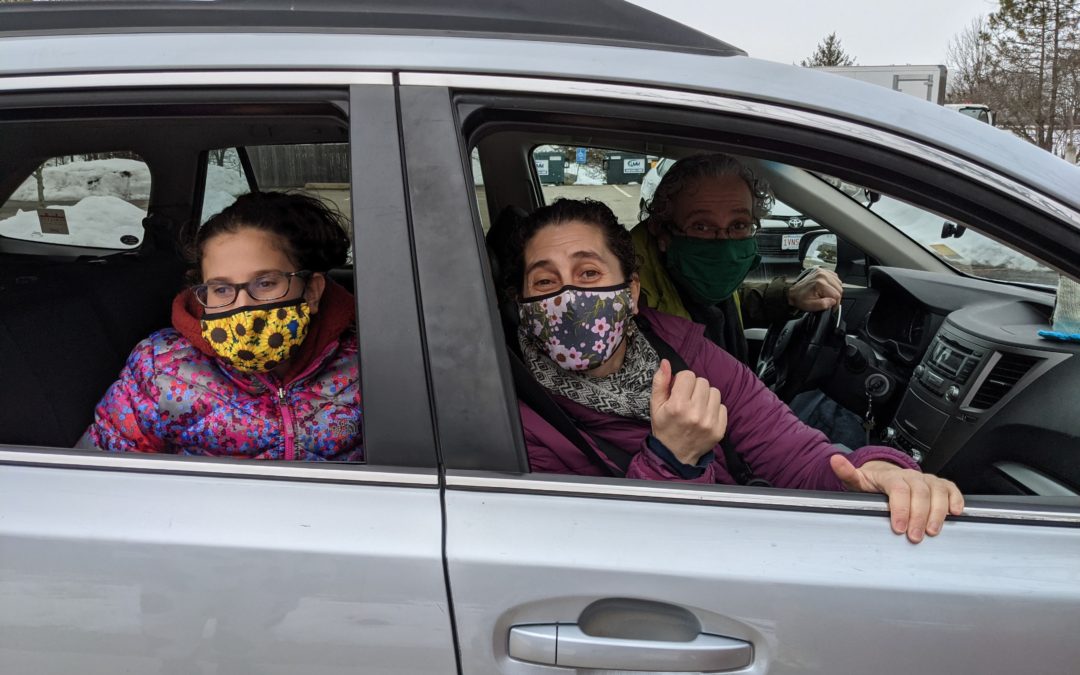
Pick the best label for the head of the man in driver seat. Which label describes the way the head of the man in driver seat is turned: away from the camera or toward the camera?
toward the camera

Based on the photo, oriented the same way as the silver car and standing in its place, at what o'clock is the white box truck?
The white box truck is roughly at 10 o'clock from the silver car.

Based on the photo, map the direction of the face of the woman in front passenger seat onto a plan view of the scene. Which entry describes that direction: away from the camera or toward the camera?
toward the camera

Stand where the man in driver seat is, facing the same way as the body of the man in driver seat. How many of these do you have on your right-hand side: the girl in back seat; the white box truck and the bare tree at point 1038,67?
1

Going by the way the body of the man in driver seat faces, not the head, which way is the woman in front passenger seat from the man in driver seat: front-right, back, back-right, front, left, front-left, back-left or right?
front-right

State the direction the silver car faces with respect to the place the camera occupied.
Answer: facing to the right of the viewer

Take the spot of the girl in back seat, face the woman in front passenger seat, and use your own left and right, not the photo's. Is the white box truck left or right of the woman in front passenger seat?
left

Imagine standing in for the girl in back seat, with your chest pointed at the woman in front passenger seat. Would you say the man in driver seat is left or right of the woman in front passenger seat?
left

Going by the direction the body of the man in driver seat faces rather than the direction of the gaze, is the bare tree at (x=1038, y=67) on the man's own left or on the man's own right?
on the man's own left

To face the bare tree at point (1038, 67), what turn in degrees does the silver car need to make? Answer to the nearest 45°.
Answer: approximately 45° to its left

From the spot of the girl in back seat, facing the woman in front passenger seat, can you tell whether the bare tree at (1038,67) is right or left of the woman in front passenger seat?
left
